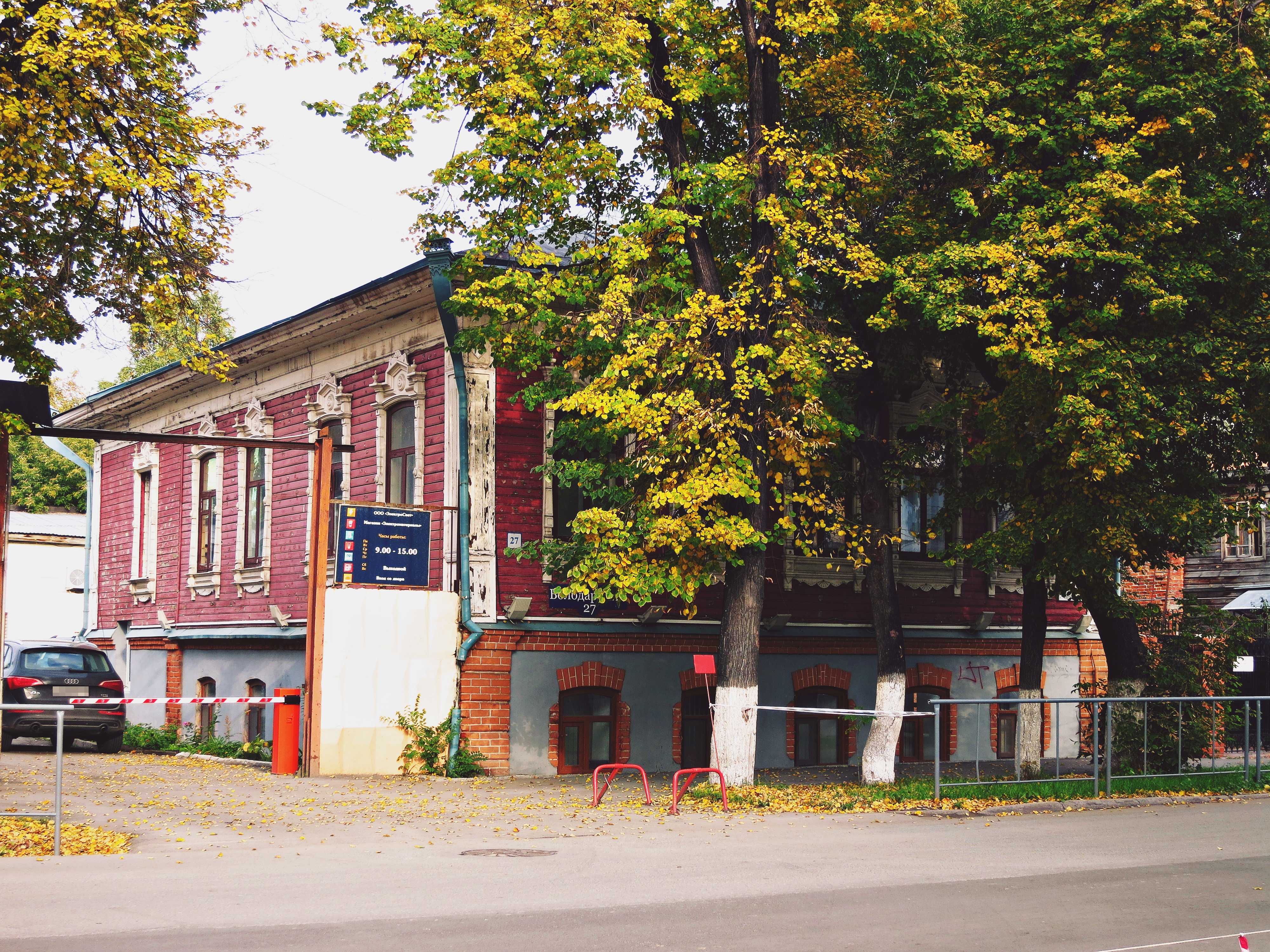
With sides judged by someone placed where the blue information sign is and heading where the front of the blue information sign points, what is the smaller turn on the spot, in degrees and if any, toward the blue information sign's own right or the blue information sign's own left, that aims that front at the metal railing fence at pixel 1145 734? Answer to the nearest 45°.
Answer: approximately 90° to the blue information sign's own left

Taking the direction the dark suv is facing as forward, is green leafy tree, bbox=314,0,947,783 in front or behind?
behind

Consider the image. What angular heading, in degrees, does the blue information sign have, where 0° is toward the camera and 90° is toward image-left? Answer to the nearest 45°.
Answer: approximately 0°

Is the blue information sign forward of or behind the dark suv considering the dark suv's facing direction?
behind

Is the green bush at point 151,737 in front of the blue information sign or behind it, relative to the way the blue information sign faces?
behind

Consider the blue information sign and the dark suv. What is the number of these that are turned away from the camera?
1

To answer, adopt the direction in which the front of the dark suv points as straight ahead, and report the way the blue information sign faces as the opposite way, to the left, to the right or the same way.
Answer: the opposite way

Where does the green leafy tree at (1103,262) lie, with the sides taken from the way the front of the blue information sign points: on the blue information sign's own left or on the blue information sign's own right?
on the blue information sign's own left

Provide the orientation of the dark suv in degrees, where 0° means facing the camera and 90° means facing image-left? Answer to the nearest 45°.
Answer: approximately 180°

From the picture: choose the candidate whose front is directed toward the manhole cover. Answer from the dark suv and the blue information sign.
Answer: the blue information sign

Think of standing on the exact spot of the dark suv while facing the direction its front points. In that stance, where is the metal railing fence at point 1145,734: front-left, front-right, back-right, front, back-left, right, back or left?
back-right
